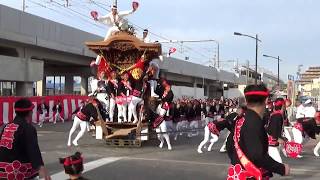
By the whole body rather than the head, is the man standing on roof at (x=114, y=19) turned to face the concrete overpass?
no

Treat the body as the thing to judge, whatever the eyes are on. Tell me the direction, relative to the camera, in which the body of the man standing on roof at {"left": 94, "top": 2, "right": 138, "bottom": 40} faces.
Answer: toward the camera

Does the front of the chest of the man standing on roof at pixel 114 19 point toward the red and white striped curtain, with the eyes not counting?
no

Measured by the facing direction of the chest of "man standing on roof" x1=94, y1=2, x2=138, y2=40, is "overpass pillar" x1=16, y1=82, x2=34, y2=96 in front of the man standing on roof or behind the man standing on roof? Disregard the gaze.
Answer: behind
